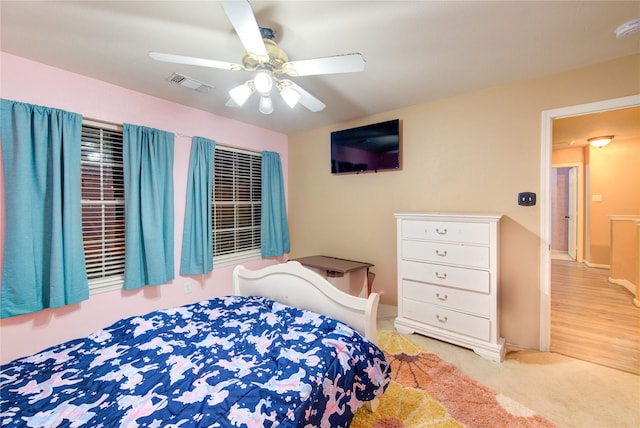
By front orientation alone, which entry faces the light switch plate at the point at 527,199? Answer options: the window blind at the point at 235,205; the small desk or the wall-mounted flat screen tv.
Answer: the window blind

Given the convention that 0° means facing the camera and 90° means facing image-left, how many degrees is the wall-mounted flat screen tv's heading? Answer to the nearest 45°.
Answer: approximately 45°

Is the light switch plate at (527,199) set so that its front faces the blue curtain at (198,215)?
no

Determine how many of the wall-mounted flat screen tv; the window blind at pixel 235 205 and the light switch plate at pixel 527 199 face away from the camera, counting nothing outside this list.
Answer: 0

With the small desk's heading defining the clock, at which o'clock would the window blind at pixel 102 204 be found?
The window blind is roughly at 1 o'clock from the small desk.

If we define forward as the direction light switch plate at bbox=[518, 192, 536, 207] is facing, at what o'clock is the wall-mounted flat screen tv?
The wall-mounted flat screen tv is roughly at 3 o'clock from the light switch plate.

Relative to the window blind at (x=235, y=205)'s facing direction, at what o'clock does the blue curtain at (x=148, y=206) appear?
The blue curtain is roughly at 3 o'clock from the window blind.

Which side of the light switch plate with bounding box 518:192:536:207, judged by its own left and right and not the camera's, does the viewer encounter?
front

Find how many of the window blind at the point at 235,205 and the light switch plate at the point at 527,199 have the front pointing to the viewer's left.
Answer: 0

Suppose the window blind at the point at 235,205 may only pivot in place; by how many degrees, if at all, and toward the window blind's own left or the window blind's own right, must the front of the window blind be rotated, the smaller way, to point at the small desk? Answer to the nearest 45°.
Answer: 0° — it already faces it

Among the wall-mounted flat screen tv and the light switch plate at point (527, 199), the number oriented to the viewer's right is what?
0

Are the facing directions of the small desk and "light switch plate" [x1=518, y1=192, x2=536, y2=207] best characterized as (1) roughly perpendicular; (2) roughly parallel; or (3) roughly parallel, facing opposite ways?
roughly parallel

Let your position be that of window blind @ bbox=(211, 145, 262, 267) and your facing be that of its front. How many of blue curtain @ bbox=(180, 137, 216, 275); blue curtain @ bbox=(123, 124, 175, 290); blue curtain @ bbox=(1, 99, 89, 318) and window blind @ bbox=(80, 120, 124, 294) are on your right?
4

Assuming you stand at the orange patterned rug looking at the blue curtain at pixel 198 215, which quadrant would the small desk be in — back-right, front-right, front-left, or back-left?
front-right

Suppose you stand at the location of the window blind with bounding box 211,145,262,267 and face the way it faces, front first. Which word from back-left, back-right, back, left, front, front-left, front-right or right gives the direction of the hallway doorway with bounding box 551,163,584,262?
front-left

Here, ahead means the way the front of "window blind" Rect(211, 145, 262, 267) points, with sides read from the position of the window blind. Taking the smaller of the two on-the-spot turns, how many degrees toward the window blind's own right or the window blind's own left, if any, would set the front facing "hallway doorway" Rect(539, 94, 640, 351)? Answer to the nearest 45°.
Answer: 0° — it already faces it
